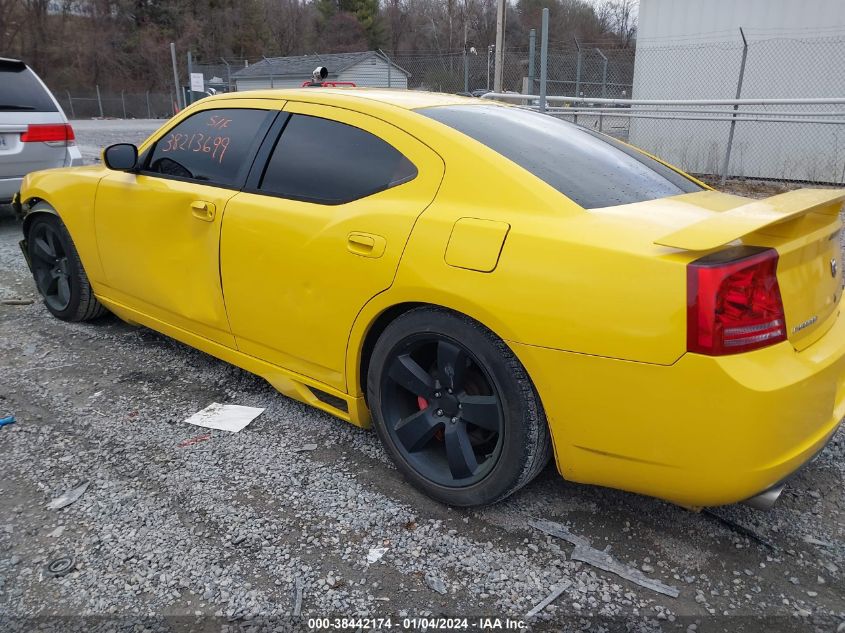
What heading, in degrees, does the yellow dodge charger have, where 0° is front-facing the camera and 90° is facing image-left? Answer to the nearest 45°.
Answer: approximately 135°

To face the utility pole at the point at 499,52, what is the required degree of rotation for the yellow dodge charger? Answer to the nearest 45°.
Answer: approximately 45° to its right

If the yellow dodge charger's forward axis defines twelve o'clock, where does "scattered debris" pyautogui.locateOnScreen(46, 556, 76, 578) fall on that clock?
The scattered debris is roughly at 10 o'clock from the yellow dodge charger.

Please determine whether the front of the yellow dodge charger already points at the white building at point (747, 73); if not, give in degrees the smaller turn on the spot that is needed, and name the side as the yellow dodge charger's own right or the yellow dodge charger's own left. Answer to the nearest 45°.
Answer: approximately 90° to the yellow dodge charger's own right

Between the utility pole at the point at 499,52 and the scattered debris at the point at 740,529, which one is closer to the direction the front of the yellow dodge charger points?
the utility pole

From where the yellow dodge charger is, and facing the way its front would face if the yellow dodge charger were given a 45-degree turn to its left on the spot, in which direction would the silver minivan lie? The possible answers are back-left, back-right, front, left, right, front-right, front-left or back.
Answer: front-right
